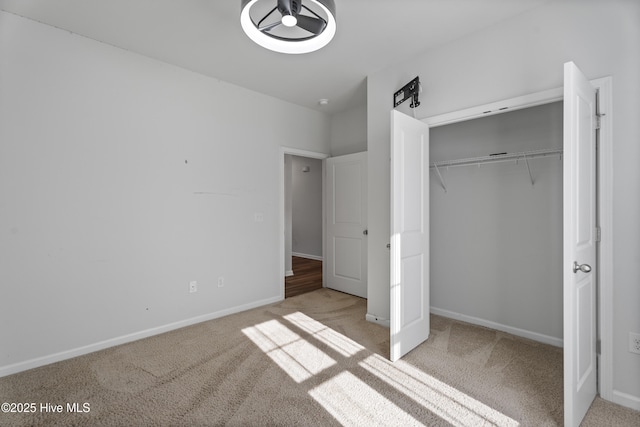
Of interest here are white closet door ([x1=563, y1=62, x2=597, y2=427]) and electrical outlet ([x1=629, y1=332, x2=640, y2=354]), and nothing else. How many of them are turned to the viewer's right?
1

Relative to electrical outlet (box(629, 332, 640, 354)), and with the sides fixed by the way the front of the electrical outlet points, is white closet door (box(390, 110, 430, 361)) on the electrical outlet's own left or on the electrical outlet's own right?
on the electrical outlet's own right

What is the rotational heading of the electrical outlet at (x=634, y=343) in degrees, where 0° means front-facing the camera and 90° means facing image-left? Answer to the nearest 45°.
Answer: approximately 0°

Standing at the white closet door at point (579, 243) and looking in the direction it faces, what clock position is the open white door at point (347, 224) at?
The open white door is roughly at 7 o'clock from the white closet door.

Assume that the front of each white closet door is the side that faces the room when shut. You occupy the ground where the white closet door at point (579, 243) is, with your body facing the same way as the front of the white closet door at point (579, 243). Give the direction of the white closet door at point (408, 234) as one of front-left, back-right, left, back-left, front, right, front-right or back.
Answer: back
